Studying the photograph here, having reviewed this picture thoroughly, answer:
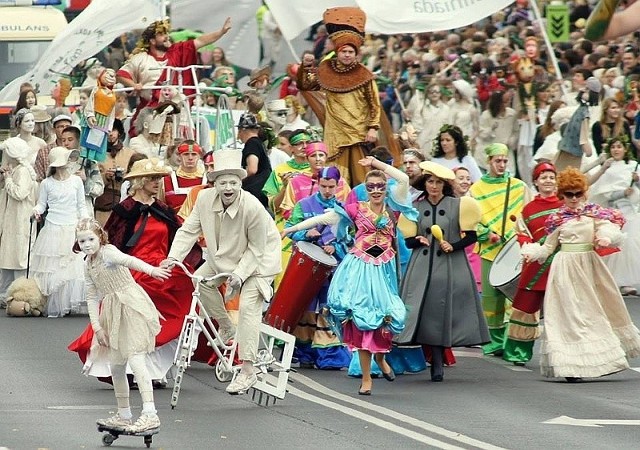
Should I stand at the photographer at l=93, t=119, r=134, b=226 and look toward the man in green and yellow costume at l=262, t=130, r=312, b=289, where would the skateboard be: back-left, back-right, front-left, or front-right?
front-right

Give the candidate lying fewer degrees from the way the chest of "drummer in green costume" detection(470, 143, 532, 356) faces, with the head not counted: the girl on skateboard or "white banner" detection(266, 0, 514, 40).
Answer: the girl on skateboard

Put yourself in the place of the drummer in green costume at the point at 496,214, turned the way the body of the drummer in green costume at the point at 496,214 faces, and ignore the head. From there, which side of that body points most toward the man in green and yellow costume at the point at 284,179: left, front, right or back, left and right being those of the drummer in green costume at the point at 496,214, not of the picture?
right

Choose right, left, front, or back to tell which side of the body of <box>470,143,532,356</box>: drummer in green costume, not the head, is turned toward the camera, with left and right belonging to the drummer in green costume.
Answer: front

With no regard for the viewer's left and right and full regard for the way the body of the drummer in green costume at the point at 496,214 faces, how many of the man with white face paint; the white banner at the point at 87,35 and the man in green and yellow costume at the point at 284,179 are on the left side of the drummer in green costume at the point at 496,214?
0

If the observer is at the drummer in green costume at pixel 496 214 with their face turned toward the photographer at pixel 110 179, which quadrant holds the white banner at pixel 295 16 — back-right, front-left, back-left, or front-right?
front-right

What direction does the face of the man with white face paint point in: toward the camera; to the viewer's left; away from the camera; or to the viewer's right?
toward the camera

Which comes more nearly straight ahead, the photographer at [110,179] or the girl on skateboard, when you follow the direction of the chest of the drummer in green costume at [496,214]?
the girl on skateboard

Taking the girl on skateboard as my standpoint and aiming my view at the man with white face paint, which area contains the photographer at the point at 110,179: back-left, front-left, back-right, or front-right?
front-left

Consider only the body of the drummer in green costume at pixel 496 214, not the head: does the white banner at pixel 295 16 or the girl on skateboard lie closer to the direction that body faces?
the girl on skateboard

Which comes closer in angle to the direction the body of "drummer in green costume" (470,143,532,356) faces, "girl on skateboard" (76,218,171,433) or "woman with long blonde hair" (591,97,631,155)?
the girl on skateboard

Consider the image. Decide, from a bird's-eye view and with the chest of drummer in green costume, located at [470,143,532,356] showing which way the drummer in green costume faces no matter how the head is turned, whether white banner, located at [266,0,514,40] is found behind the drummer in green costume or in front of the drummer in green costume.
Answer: behind

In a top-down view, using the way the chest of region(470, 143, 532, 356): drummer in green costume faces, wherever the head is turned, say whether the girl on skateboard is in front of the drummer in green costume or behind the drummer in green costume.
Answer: in front
